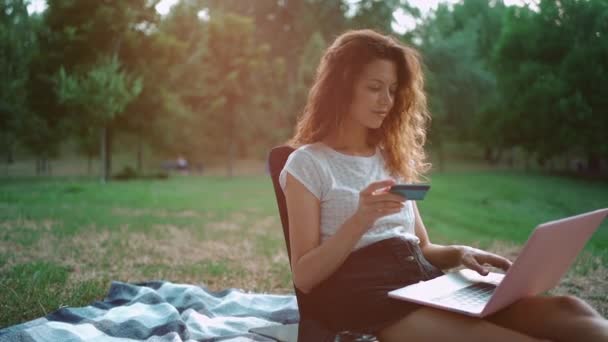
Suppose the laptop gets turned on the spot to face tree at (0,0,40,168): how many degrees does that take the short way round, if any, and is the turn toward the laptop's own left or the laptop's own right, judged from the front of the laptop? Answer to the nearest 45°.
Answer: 0° — it already faces it

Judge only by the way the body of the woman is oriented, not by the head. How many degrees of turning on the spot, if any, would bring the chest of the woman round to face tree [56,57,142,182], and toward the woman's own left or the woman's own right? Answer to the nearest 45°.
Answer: approximately 180°

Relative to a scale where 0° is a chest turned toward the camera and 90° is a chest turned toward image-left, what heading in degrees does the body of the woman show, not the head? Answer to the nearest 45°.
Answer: approximately 315°

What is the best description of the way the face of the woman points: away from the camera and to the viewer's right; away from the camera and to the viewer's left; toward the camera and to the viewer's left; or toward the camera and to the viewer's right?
toward the camera and to the viewer's right

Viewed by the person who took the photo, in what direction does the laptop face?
facing away from the viewer and to the left of the viewer

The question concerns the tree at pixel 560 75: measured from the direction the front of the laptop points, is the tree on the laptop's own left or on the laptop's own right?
on the laptop's own right

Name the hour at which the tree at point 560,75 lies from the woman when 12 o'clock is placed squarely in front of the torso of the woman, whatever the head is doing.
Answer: The tree is roughly at 8 o'clock from the woman.
